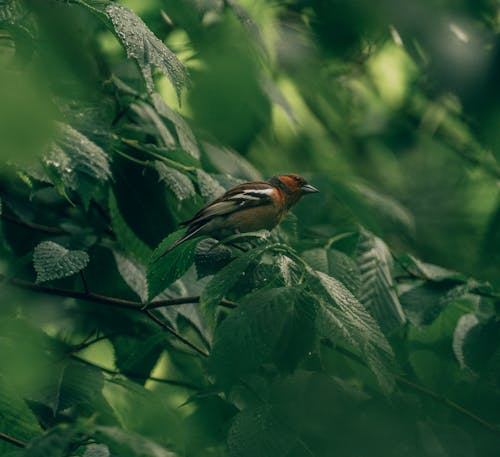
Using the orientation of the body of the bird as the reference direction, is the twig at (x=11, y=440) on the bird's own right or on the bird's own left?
on the bird's own right

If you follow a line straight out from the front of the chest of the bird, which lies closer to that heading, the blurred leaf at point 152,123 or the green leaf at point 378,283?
the green leaf

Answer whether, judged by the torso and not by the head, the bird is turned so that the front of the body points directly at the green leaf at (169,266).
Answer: no

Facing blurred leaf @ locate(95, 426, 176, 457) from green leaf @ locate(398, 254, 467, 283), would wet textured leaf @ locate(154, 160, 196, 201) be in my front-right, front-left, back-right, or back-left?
front-right

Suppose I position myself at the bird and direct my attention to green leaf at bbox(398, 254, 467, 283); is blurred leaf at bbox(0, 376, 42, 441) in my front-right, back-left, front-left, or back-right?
back-right

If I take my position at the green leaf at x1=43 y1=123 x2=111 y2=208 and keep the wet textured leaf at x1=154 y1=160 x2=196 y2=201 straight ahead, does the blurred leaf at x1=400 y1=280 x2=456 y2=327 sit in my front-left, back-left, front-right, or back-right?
front-right

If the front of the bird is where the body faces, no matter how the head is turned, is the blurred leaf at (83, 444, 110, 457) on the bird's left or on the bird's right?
on the bird's right

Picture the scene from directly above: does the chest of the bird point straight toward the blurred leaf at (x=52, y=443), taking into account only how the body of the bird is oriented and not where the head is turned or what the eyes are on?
no

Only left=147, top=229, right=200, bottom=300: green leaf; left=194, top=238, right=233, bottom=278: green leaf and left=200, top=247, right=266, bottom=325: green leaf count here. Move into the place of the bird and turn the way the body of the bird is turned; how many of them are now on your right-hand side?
3

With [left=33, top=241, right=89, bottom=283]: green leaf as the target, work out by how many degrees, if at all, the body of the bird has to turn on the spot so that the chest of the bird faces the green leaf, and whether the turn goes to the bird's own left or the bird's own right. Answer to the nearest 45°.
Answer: approximately 135° to the bird's own right

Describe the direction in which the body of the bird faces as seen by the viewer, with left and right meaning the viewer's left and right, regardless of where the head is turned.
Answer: facing to the right of the viewer

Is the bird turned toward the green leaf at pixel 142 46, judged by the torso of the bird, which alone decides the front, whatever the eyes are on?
no

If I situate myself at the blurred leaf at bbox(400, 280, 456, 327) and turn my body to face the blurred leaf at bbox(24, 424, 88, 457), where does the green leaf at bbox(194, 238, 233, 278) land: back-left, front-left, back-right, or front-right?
front-right

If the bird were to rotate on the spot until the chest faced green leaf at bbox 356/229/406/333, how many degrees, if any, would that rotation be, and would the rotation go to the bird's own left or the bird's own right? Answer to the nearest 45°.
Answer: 0° — it already faces it

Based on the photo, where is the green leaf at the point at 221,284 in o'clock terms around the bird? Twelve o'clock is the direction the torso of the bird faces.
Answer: The green leaf is roughly at 3 o'clock from the bird.

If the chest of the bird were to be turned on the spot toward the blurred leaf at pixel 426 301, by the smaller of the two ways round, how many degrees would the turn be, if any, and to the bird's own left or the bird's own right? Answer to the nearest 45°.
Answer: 0° — it already faces it

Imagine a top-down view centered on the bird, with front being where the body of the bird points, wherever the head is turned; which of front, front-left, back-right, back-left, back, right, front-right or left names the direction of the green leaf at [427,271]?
front
